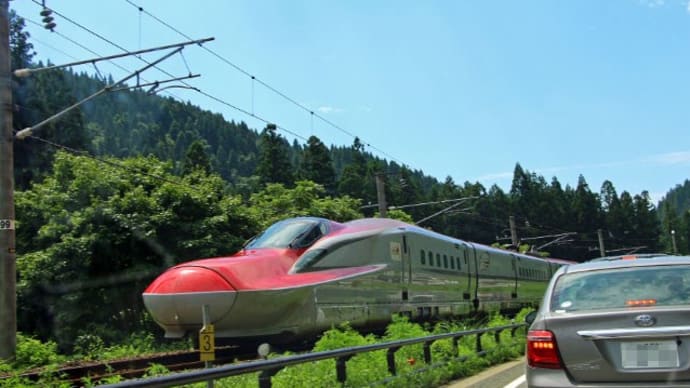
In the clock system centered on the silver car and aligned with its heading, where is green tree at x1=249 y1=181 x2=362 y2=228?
The green tree is roughly at 11 o'clock from the silver car.

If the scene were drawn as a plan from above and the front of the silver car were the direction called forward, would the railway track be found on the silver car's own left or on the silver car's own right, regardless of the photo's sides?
on the silver car's own left

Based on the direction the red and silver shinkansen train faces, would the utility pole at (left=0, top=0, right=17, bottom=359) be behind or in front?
in front

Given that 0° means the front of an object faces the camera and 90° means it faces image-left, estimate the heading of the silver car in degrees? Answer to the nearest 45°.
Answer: approximately 180°

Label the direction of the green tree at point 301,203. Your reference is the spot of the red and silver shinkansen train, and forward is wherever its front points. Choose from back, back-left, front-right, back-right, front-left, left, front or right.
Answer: back-right

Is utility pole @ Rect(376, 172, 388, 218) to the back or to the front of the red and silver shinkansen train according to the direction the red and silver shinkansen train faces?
to the back

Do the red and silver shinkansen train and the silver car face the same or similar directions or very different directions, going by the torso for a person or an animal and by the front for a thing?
very different directions

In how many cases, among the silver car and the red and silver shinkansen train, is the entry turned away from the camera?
1

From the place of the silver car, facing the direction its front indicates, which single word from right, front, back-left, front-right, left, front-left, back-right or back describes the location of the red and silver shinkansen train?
front-left

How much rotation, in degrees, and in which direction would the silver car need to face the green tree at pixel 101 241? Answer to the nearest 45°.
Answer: approximately 45° to its left
